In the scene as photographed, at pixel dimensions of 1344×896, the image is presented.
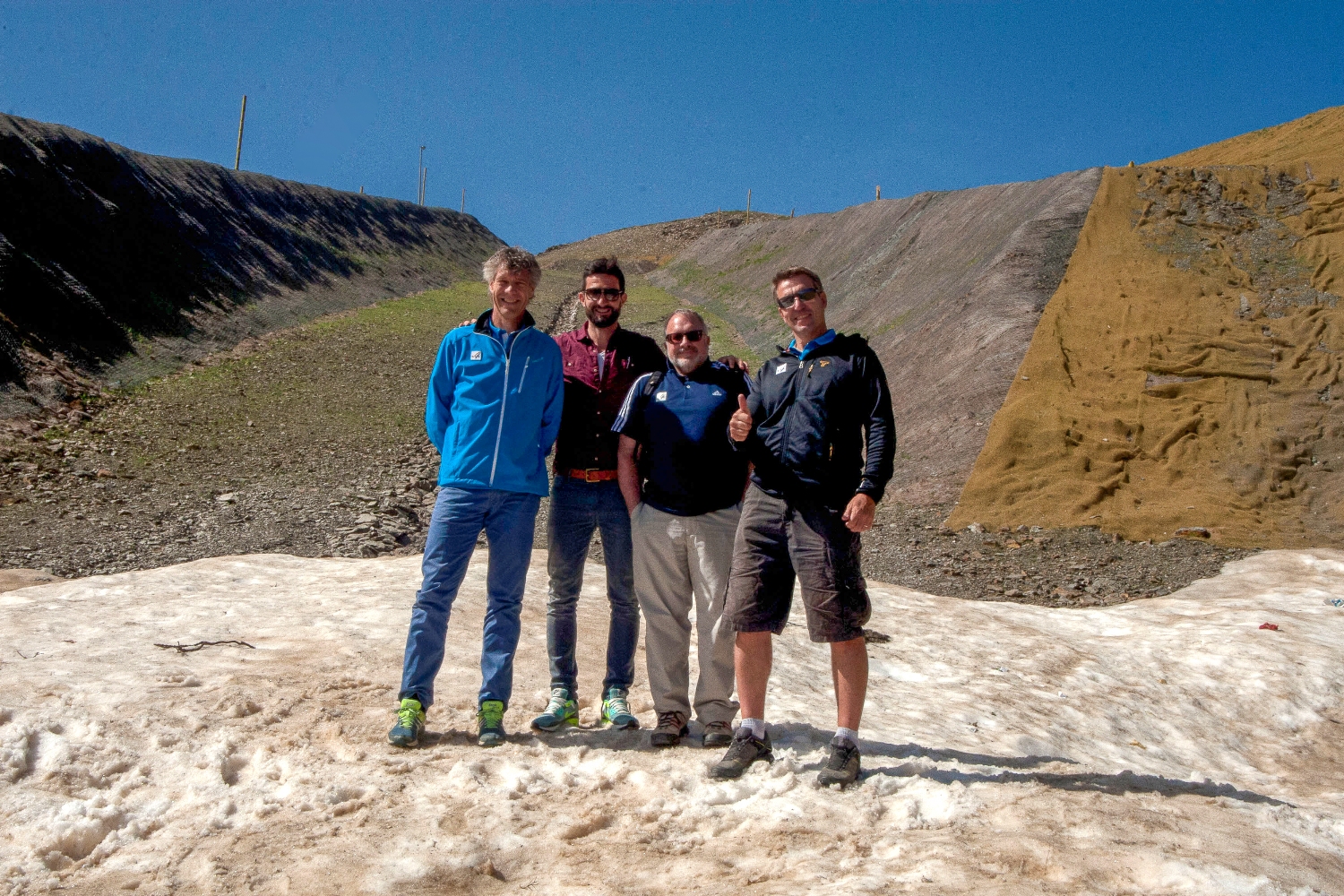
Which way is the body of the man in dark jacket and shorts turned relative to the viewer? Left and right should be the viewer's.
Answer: facing the viewer and to the left of the viewer

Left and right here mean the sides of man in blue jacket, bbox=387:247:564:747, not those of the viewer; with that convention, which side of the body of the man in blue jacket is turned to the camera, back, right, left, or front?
front

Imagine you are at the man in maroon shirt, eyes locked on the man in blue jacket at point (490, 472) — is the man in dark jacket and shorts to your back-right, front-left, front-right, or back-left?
back-left

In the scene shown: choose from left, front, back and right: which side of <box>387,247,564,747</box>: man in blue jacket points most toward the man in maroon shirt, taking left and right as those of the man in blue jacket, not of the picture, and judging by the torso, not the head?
left

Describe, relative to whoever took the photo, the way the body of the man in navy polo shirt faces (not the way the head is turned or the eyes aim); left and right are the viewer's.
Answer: facing the viewer

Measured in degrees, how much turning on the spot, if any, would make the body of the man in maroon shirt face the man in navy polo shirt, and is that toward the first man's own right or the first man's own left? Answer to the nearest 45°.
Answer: approximately 45° to the first man's own left

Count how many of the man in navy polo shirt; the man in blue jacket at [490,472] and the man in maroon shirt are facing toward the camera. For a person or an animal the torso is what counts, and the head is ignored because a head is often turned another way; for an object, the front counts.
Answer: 3

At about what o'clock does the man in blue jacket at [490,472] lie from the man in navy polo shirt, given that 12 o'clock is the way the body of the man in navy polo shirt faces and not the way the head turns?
The man in blue jacket is roughly at 3 o'clock from the man in navy polo shirt.
